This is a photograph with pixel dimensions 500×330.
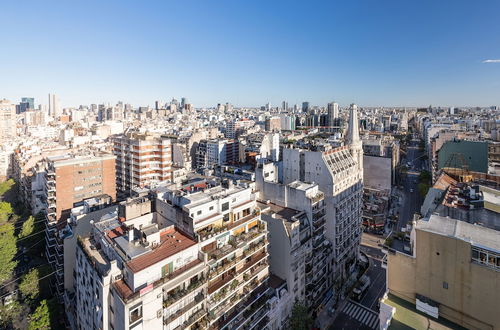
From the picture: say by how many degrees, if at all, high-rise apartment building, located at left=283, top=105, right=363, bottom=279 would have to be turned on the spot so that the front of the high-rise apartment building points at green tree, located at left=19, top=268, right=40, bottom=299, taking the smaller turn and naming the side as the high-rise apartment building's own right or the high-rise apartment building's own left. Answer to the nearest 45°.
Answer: approximately 90° to the high-rise apartment building's own right

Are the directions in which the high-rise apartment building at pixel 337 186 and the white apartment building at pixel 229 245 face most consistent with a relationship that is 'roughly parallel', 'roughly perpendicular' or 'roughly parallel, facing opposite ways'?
roughly parallel

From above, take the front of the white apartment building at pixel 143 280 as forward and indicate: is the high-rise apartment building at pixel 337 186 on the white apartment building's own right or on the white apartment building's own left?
on the white apartment building's own left

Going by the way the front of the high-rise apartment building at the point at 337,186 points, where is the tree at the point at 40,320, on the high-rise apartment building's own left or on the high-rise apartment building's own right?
on the high-rise apartment building's own right

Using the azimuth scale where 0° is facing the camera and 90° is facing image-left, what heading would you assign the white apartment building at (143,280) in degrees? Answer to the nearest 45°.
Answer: approximately 315°

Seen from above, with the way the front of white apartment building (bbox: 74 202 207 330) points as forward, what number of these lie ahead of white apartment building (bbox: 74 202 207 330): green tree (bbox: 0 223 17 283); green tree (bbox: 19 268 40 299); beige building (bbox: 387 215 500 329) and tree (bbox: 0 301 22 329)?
1

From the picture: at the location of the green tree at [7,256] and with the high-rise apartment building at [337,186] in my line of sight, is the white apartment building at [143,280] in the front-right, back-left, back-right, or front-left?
front-right

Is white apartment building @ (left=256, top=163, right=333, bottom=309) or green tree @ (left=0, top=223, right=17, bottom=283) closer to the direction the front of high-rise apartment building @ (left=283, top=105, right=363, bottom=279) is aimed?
the white apartment building

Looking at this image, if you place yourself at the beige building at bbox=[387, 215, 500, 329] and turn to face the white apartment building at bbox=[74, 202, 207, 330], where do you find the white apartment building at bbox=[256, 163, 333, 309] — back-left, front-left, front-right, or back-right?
front-right

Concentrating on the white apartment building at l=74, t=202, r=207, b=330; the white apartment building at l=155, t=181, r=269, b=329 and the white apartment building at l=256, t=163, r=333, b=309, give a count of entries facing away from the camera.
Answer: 0

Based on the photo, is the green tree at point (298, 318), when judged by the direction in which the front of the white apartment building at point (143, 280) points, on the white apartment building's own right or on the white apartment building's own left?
on the white apartment building's own left

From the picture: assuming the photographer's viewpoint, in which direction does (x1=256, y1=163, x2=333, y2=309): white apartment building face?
facing the viewer and to the right of the viewer

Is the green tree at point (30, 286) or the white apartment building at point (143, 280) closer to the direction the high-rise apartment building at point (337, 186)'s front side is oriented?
the white apartment building

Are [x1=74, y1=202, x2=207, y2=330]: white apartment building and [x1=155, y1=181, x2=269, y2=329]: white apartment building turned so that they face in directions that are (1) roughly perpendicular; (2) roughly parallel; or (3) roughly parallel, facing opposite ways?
roughly parallel
